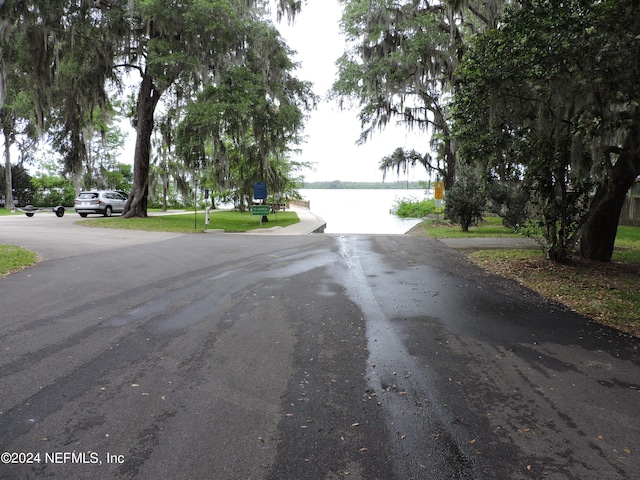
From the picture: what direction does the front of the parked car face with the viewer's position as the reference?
facing away from the viewer and to the right of the viewer

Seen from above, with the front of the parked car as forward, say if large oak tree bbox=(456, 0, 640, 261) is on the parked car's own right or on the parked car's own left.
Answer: on the parked car's own right
